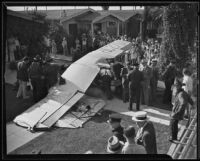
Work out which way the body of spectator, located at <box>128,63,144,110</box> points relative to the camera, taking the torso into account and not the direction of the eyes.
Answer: away from the camera

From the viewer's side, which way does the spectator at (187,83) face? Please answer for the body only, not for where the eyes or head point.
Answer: to the viewer's left

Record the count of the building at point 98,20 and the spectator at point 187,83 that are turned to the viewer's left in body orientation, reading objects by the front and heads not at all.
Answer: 1

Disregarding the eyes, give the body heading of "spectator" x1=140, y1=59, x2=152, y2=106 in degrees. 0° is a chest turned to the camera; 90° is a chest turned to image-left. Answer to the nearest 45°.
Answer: approximately 90°

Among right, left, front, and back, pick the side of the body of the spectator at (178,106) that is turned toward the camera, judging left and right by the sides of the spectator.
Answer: left

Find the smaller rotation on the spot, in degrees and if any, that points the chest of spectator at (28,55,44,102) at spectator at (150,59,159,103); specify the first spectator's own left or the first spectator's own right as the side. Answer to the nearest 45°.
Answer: approximately 45° to the first spectator's own right

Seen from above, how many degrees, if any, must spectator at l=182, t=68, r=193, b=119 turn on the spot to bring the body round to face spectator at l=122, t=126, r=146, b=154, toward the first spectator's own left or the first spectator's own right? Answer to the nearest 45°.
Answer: approximately 90° to the first spectator's own left
